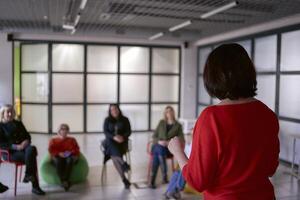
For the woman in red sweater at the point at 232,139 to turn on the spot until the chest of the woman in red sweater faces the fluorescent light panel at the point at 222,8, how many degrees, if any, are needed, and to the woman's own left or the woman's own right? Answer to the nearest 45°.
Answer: approximately 45° to the woman's own right

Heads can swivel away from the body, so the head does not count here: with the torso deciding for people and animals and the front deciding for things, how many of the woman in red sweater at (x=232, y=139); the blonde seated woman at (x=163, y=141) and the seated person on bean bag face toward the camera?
2

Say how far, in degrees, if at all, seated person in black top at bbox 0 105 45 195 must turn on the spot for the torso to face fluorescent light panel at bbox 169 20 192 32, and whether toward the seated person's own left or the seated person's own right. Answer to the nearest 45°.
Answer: approximately 90° to the seated person's own left

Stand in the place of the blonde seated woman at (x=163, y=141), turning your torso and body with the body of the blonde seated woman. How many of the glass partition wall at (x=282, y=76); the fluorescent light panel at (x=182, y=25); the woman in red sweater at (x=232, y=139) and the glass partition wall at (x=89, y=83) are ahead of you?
1

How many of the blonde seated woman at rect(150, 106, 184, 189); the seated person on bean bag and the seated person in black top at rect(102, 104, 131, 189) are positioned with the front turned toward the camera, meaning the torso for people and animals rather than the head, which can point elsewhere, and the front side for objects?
3

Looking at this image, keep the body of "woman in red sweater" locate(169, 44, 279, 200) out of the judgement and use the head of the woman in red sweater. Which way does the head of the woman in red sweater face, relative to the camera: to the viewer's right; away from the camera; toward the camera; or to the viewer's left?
away from the camera

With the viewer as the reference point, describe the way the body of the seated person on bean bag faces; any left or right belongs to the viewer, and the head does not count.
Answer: facing the viewer

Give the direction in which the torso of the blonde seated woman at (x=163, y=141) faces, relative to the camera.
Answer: toward the camera

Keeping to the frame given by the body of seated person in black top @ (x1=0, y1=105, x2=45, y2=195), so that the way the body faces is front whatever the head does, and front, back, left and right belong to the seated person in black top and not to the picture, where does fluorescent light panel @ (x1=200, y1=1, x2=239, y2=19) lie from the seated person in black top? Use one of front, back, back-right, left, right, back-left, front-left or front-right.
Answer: front-left

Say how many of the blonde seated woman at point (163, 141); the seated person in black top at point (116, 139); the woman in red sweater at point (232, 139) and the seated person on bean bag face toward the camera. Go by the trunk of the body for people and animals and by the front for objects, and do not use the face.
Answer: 3

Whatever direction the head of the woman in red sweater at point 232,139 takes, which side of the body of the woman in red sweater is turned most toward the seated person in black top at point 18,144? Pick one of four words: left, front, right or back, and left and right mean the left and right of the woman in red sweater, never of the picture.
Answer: front

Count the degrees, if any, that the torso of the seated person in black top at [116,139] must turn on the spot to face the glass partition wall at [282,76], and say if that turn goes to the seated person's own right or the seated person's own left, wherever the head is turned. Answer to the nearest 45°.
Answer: approximately 90° to the seated person's own left

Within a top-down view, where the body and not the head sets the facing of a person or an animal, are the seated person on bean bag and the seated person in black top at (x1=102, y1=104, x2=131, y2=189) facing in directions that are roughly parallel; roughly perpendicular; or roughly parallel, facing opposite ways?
roughly parallel

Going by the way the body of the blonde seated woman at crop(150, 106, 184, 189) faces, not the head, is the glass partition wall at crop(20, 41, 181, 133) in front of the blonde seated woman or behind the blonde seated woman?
behind

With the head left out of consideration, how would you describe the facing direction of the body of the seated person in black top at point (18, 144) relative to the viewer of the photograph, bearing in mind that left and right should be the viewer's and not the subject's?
facing the viewer and to the right of the viewer

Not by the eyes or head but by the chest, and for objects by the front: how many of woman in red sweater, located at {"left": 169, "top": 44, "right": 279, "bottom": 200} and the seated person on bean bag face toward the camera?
1

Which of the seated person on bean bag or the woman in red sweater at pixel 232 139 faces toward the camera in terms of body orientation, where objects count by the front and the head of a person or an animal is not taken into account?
the seated person on bean bag
